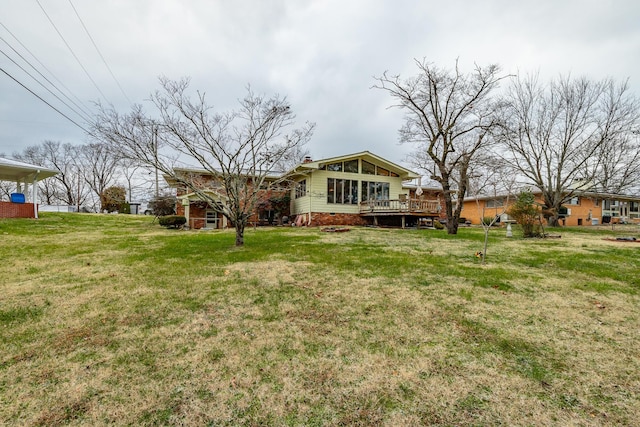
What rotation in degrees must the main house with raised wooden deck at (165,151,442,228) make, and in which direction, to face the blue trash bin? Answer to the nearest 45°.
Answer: approximately 90° to its right

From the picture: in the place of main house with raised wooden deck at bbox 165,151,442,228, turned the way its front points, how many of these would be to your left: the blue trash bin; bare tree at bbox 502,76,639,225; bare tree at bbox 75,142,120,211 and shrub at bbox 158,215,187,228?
1

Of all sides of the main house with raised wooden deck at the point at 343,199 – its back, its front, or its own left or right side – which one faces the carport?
right

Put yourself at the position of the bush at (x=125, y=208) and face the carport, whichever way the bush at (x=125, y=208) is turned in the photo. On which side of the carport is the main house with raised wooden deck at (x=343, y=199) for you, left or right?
left

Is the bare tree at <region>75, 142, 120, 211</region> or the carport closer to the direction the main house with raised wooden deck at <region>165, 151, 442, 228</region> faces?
the carport

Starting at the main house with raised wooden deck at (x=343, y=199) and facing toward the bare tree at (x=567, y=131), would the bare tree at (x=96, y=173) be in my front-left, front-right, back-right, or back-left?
back-left

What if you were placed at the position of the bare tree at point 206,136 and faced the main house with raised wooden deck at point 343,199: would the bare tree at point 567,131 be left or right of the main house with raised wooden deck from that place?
right

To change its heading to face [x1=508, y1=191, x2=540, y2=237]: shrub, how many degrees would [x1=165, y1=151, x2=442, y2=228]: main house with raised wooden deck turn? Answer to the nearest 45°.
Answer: approximately 45° to its left

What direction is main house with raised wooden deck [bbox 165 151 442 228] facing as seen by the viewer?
toward the camera
